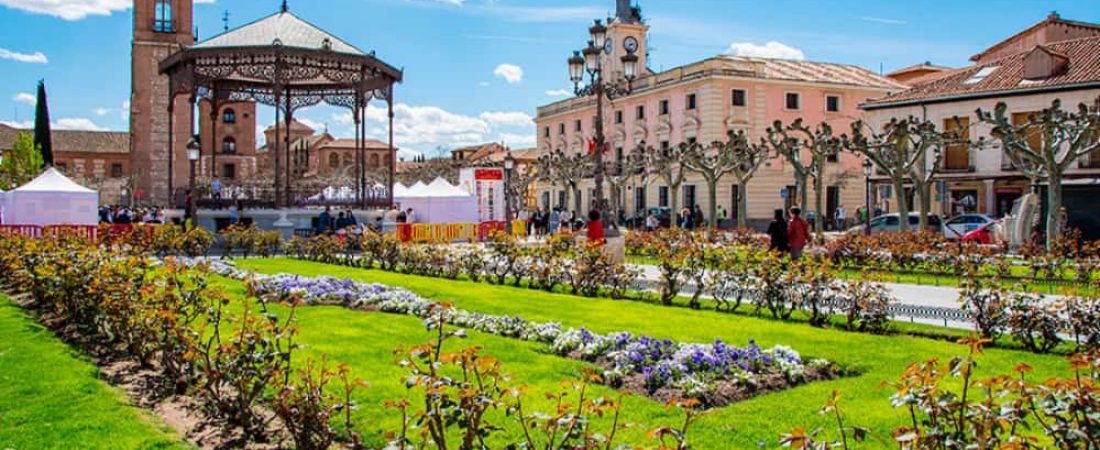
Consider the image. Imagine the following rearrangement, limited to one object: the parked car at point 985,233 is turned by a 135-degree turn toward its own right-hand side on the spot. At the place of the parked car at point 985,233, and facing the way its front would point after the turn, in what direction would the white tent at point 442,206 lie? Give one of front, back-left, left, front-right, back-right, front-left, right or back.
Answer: back-left

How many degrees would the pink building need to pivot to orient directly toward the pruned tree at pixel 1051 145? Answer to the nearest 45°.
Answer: approximately 45° to its left

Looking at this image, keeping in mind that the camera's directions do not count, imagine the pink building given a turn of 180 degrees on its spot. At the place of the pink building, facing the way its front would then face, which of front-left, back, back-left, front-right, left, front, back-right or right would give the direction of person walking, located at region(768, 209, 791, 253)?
back-right

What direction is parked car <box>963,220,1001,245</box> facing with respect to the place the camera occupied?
facing to the left of the viewer

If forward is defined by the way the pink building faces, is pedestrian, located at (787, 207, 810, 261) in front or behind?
in front

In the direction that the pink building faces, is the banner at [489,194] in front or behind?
in front

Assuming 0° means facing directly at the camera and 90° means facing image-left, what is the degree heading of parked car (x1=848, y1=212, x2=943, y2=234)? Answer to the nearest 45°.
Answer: approximately 90°

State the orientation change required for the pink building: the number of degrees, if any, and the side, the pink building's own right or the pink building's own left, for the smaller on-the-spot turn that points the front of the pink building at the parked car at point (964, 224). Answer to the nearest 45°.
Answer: approximately 45° to the pink building's own left

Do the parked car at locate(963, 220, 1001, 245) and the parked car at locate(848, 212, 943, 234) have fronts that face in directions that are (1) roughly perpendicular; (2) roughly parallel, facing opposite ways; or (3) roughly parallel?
roughly parallel

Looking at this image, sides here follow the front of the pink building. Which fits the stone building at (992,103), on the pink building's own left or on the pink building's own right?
on the pink building's own left
